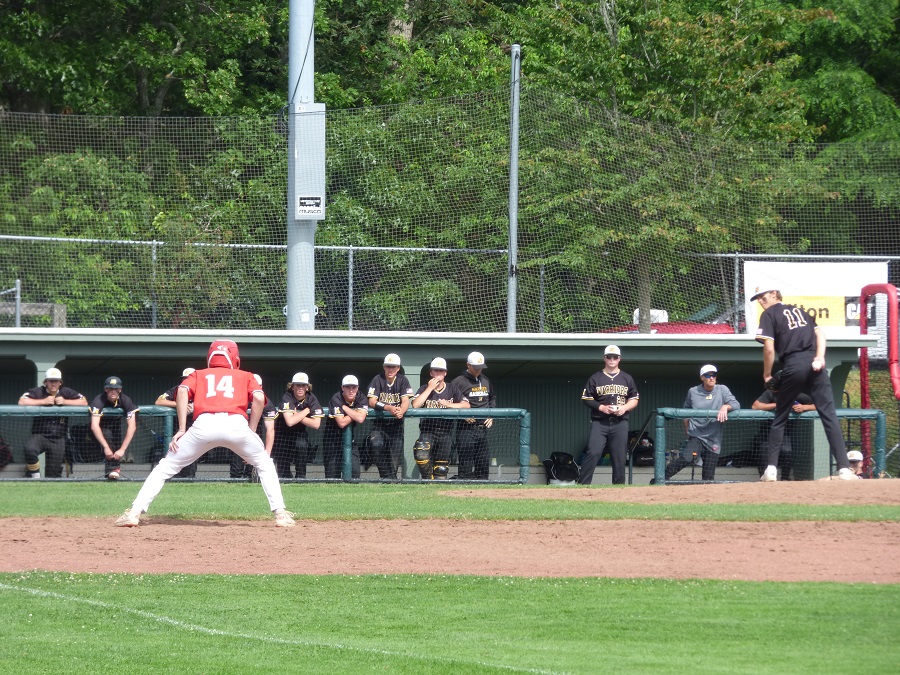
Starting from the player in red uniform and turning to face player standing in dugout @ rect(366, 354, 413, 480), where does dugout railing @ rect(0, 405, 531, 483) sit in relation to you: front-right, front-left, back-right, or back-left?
front-left

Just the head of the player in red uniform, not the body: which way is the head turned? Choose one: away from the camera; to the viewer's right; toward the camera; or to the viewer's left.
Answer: away from the camera

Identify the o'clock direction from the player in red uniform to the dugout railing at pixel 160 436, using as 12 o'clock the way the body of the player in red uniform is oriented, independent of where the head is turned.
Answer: The dugout railing is roughly at 12 o'clock from the player in red uniform.

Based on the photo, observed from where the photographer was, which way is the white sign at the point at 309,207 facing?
facing the viewer

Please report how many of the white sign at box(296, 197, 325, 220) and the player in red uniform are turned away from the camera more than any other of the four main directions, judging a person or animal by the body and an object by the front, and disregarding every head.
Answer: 1

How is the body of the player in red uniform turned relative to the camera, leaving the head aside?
away from the camera

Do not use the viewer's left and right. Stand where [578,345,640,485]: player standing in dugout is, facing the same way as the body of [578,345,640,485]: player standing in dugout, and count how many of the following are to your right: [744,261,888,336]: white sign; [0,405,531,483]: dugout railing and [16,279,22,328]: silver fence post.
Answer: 2

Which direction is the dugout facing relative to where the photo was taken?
toward the camera

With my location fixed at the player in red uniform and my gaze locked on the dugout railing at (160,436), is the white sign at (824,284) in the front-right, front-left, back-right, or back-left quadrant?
front-right

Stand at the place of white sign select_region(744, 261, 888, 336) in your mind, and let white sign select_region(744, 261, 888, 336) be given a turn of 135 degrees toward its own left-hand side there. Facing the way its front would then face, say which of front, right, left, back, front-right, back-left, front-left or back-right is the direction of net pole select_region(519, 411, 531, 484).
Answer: back

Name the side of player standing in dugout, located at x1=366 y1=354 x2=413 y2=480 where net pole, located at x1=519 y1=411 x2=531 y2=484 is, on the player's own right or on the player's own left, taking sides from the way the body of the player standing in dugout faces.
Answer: on the player's own left

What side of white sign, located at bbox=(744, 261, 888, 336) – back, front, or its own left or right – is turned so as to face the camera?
front
